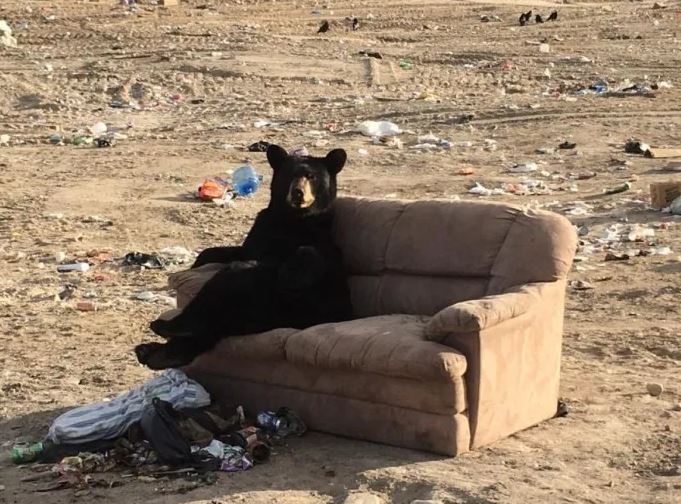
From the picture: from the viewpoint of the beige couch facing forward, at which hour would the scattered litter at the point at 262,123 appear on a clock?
The scattered litter is roughly at 4 o'clock from the beige couch.

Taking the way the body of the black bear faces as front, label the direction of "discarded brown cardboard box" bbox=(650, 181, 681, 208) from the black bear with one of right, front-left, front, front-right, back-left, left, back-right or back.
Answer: back

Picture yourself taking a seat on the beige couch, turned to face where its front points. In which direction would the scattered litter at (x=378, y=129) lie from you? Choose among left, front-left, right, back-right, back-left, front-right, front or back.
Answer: back-right

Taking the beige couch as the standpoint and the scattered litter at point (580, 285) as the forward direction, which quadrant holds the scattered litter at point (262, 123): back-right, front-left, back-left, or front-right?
front-left

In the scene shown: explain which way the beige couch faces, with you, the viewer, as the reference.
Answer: facing the viewer and to the left of the viewer

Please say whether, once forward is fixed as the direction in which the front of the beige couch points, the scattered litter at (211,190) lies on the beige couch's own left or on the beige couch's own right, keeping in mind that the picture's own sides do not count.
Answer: on the beige couch's own right

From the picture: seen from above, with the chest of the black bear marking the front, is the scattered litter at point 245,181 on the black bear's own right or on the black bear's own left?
on the black bear's own right

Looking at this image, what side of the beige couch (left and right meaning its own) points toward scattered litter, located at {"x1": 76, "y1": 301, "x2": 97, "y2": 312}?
right

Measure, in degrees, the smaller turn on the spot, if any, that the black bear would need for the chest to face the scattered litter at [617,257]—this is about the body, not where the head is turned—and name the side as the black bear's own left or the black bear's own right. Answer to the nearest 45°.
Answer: approximately 180°

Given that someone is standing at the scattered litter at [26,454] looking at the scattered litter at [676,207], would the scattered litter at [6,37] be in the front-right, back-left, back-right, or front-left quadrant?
front-left

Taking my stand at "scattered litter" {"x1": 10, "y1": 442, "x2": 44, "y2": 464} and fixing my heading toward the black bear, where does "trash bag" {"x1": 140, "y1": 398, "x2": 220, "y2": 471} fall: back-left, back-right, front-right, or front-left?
front-right

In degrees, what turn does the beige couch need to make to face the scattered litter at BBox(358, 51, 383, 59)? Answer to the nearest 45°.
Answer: approximately 135° to its right

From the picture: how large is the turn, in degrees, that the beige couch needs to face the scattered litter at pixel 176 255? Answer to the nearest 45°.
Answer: approximately 90° to its right

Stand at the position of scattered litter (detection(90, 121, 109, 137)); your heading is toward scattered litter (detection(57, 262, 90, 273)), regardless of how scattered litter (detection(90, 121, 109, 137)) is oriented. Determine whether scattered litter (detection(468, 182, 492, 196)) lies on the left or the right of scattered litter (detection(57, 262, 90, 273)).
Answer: left

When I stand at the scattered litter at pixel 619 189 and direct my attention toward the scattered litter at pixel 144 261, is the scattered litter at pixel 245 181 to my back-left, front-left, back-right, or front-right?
front-right

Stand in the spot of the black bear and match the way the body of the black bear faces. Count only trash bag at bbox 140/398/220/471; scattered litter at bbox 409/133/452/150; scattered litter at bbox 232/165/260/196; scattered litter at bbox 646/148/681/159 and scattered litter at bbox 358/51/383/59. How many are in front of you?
1

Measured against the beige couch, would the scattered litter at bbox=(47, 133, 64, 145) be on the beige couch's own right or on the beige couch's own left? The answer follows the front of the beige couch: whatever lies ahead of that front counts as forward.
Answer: on the beige couch's own right

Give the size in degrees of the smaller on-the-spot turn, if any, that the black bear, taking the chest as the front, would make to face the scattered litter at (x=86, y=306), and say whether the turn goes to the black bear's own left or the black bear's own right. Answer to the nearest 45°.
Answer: approximately 90° to the black bear's own right

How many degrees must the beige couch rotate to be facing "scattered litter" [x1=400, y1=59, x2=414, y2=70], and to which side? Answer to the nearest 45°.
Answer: approximately 135° to its right
